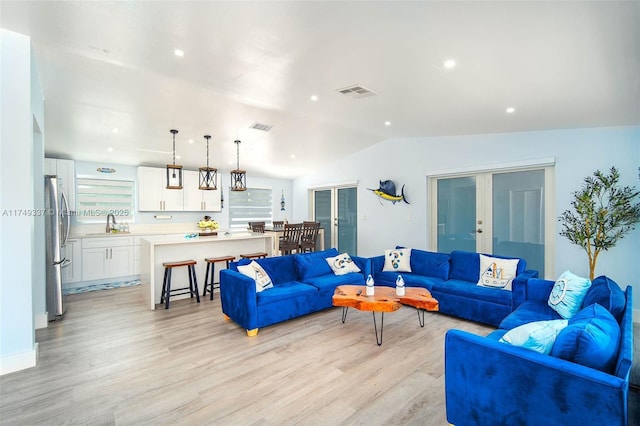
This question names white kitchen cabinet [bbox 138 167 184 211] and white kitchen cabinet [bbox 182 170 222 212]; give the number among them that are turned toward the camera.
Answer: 2

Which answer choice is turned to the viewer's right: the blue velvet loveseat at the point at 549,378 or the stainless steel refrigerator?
the stainless steel refrigerator

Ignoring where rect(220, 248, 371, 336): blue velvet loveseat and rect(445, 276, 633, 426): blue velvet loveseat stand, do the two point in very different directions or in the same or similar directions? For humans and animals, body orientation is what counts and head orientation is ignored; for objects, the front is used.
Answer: very different directions

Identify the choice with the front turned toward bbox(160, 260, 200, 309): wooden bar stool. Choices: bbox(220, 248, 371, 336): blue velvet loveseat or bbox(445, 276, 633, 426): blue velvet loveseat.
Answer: bbox(445, 276, 633, 426): blue velvet loveseat

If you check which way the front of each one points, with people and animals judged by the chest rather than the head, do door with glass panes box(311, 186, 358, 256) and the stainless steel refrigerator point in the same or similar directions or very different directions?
very different directions

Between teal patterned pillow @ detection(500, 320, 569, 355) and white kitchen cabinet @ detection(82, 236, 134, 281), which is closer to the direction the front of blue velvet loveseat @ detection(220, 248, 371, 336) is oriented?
the teal patterned pillow

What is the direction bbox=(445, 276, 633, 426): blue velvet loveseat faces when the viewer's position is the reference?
facing to the left of the viewer

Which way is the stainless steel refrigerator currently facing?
to the viewer's right

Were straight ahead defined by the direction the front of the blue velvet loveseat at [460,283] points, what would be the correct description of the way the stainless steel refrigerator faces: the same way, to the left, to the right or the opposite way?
the opposite way
